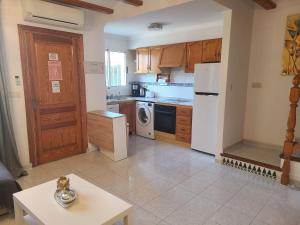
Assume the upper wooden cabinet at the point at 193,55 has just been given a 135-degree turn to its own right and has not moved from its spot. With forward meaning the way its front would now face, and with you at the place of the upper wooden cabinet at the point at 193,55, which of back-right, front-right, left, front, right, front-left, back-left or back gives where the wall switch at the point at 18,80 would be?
back-left

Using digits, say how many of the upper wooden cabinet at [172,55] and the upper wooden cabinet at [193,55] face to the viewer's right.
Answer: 0

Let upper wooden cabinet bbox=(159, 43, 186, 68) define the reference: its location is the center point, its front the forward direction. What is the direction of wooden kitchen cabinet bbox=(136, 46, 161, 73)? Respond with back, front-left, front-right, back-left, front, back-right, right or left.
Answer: right

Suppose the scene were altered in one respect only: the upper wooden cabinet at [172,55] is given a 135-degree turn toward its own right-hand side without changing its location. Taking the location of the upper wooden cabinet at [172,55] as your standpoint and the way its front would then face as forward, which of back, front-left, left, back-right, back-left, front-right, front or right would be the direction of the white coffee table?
back

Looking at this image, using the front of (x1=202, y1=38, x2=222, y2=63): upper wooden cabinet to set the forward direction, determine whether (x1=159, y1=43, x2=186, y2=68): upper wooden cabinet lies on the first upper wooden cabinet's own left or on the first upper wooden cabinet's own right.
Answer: on the first upper wooden cabinet's own right

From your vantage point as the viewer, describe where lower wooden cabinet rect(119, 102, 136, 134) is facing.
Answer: facing the viewer and to the left of the viewer

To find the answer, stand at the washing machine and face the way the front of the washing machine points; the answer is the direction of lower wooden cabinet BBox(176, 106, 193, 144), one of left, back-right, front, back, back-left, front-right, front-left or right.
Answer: left

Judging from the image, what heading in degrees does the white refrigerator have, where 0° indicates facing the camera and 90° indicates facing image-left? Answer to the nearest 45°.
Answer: approximately 45°
